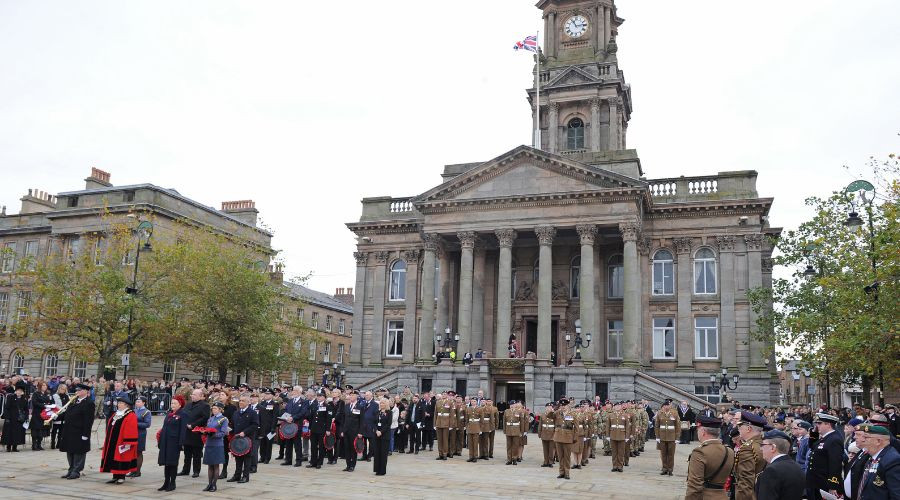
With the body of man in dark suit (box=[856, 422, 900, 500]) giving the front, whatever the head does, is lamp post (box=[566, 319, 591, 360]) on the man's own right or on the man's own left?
on the man's own right

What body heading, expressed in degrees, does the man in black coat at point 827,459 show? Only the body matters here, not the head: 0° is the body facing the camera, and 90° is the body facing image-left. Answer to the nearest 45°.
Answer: approximately 45°

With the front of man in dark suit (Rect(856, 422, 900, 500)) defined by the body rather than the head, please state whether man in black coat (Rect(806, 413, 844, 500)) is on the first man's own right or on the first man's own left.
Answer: on the first man's own right

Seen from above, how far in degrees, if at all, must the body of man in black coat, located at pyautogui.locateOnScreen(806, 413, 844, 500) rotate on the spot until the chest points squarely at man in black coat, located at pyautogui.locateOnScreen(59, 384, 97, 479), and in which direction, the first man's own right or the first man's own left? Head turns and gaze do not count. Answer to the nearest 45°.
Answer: approximately 45° to the first man's own right

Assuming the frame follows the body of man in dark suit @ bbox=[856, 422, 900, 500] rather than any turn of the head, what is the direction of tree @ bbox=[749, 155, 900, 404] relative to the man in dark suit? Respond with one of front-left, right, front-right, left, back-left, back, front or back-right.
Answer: back-right

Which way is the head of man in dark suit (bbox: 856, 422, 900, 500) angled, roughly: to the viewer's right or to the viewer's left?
to the viewer's left

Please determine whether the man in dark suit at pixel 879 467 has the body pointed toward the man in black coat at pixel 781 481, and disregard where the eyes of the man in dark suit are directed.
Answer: yes

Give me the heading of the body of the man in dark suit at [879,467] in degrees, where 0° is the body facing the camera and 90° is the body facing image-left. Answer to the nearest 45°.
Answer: approximately 45°

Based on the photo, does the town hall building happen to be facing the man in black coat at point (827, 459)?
yes

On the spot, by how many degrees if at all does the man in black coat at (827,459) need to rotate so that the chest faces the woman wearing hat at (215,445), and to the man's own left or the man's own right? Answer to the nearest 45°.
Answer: approximately 45° to the man's own right
